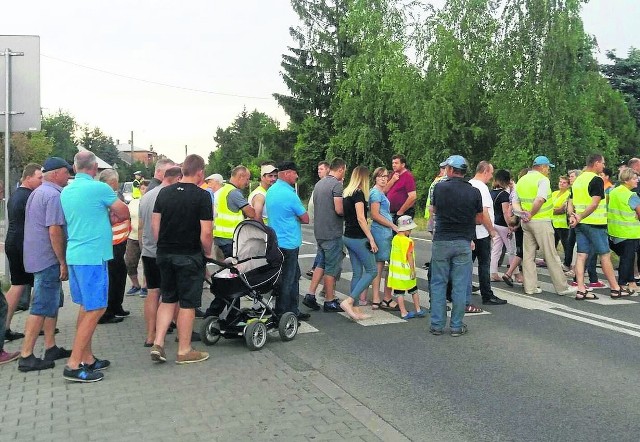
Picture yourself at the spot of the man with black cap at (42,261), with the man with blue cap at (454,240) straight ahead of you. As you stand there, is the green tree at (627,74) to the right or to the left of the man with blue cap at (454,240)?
left

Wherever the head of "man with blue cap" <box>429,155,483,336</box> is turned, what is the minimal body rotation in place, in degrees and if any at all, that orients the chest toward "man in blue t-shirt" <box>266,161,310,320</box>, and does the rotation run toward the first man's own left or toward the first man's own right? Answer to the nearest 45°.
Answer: approximately 90° to the first man's own left

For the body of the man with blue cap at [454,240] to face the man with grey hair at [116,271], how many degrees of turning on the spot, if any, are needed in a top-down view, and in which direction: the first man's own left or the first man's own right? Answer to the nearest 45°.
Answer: approximately 90° to the first man's own left

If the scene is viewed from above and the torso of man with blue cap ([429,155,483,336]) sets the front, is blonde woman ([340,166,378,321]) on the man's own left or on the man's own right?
on the man's own left

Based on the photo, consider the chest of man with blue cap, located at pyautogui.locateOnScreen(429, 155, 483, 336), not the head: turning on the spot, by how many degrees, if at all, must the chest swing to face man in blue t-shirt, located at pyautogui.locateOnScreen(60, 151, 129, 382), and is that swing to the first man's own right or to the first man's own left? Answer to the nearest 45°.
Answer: approximately 135° to the first man's own left

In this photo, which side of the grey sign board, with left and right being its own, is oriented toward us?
back

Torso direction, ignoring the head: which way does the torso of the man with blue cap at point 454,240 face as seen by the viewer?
away from the camera

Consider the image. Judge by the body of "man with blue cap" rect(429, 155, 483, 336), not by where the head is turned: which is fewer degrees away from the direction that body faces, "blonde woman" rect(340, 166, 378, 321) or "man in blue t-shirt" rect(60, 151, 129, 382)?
the blonde woman

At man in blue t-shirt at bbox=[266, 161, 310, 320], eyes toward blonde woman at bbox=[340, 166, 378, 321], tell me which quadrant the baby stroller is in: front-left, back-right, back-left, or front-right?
back-right

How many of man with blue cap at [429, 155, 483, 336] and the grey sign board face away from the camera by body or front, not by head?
2
